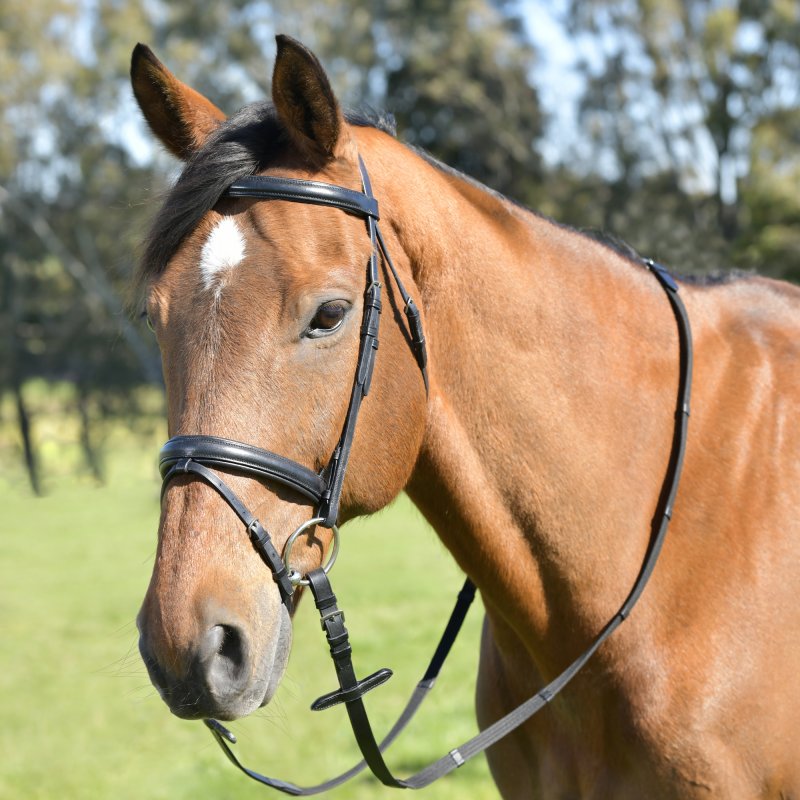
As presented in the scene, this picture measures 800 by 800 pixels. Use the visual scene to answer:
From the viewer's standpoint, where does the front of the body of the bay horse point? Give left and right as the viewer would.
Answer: facing the viewer and to the left of the viewer
